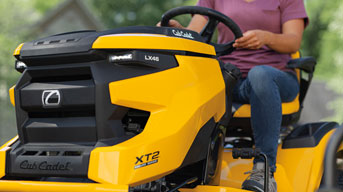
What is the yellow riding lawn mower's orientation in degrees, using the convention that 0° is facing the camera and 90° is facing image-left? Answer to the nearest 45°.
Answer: approximately 45°

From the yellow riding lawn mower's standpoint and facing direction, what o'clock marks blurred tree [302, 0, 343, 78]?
The blurred tree is roughly at 5 o'clock from the yellow riding lawn mower.

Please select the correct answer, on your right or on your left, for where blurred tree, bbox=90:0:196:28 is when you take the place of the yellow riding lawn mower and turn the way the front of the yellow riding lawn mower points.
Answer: on your right
